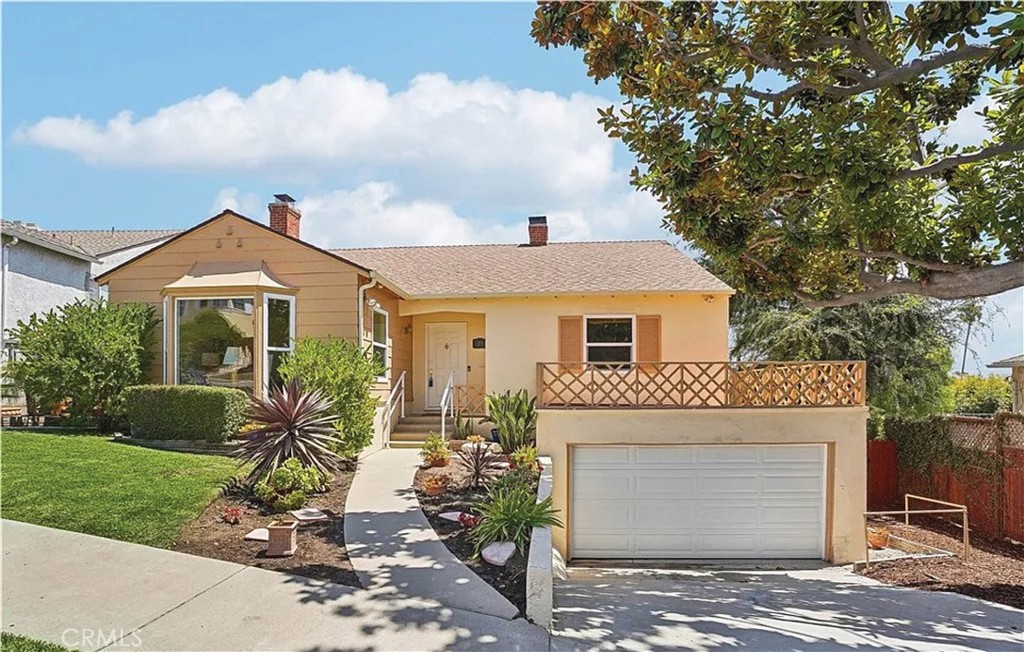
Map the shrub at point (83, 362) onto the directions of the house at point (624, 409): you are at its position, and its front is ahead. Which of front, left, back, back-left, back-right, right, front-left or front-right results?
right

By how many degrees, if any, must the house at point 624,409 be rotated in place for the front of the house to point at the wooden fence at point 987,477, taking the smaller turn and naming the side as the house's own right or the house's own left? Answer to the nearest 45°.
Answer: approximately 90° to the house's own left

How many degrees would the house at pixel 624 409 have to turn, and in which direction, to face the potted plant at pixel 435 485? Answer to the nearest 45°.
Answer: approximately 45° to its right

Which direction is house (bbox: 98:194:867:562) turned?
toward the camera

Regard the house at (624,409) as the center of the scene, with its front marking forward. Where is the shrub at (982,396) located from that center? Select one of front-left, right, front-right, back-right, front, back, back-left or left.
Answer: back-left

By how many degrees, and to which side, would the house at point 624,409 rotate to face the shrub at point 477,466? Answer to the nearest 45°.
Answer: approximately 45° to its right
